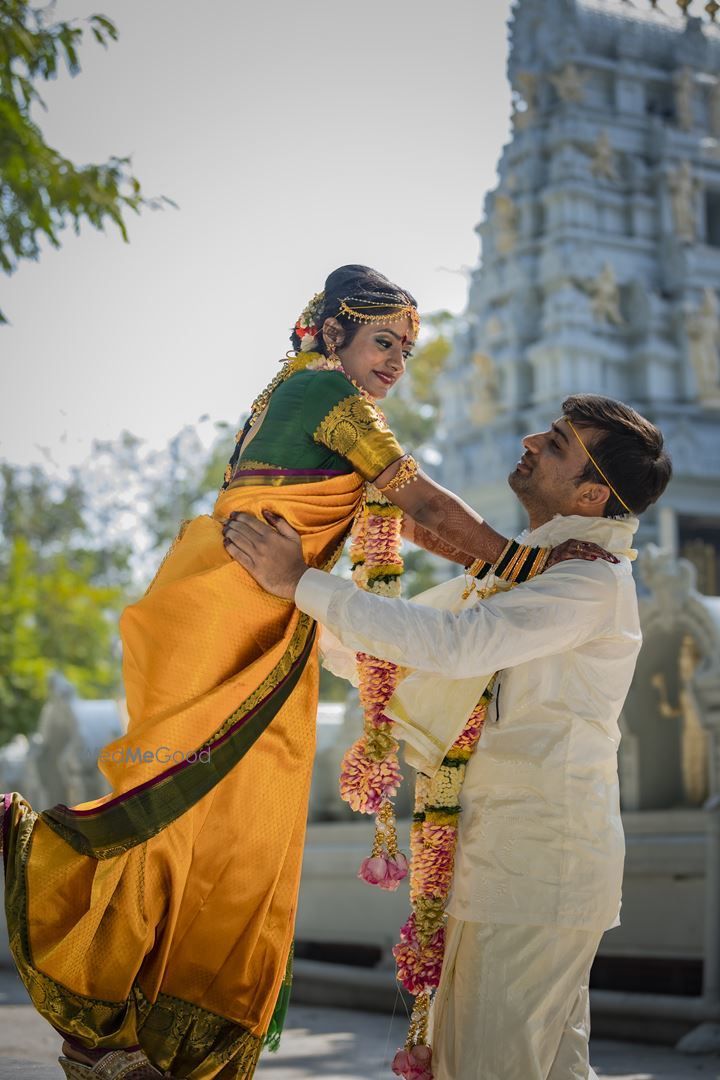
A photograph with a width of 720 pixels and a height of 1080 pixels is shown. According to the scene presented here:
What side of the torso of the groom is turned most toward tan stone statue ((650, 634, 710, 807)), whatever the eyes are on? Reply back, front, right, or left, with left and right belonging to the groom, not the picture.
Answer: right

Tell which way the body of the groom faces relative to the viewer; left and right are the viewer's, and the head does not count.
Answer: facing to the left of the viewer

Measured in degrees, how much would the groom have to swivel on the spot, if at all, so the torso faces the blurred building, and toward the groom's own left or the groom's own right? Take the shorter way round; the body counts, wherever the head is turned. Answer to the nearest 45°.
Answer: approximately 90° to the groom's own right

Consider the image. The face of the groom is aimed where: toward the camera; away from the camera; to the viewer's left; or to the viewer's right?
to the viewer's left
